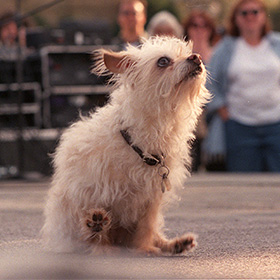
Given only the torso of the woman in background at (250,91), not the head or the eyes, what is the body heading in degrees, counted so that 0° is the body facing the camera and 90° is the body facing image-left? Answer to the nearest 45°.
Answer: approximately 0°

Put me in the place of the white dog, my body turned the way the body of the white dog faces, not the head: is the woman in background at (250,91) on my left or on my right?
on my left

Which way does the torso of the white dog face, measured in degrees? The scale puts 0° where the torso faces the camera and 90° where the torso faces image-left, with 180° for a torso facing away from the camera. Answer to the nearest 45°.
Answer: approximately 315°

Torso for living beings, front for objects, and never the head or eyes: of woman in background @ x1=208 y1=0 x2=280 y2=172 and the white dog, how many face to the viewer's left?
0

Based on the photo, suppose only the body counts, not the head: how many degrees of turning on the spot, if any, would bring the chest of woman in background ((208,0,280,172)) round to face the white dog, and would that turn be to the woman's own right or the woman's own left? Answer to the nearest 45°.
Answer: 0° — they already face it
